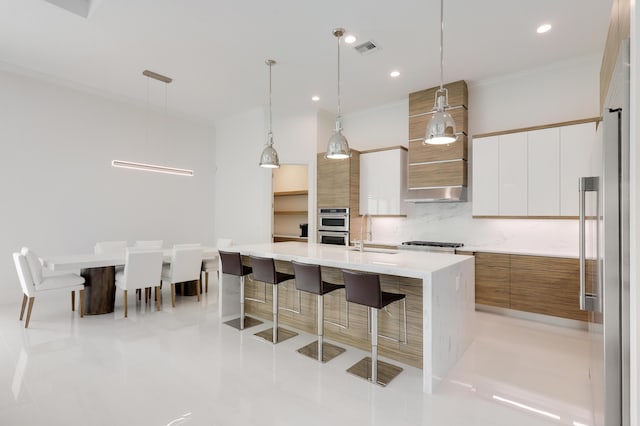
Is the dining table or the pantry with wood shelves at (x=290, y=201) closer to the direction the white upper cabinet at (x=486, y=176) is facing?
the dining table

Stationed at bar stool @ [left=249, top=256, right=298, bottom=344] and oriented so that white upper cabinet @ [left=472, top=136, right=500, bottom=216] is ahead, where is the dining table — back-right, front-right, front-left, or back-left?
back-left

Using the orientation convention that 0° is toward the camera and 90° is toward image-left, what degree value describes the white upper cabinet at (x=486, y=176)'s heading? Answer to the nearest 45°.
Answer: approximately 0°

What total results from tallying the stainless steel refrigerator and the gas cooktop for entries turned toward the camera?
1

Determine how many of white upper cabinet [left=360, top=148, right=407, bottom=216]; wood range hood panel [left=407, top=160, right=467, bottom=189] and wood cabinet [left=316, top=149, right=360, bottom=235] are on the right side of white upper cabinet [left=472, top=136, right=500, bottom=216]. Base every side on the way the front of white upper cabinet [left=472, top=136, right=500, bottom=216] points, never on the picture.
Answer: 3

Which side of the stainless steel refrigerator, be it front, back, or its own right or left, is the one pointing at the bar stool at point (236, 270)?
front

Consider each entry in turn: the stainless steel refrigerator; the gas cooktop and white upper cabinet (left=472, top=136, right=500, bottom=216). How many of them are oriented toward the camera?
2

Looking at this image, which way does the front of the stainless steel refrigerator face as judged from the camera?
facing to the left of the viewer

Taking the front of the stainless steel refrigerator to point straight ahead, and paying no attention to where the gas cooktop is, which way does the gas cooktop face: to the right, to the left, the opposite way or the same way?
to the left

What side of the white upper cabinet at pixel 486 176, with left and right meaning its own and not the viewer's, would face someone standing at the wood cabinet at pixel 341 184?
right

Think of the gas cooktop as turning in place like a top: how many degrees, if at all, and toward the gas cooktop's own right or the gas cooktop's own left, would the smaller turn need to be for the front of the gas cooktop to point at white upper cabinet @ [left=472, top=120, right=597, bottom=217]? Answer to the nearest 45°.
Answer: approximately 90° to the gas cooktop's own left

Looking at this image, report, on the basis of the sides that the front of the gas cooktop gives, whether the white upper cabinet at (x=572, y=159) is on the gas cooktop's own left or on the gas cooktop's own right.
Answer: on the gas cooktop's own left

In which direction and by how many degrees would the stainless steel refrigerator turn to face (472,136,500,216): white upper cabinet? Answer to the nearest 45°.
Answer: approximately 45° to its right
